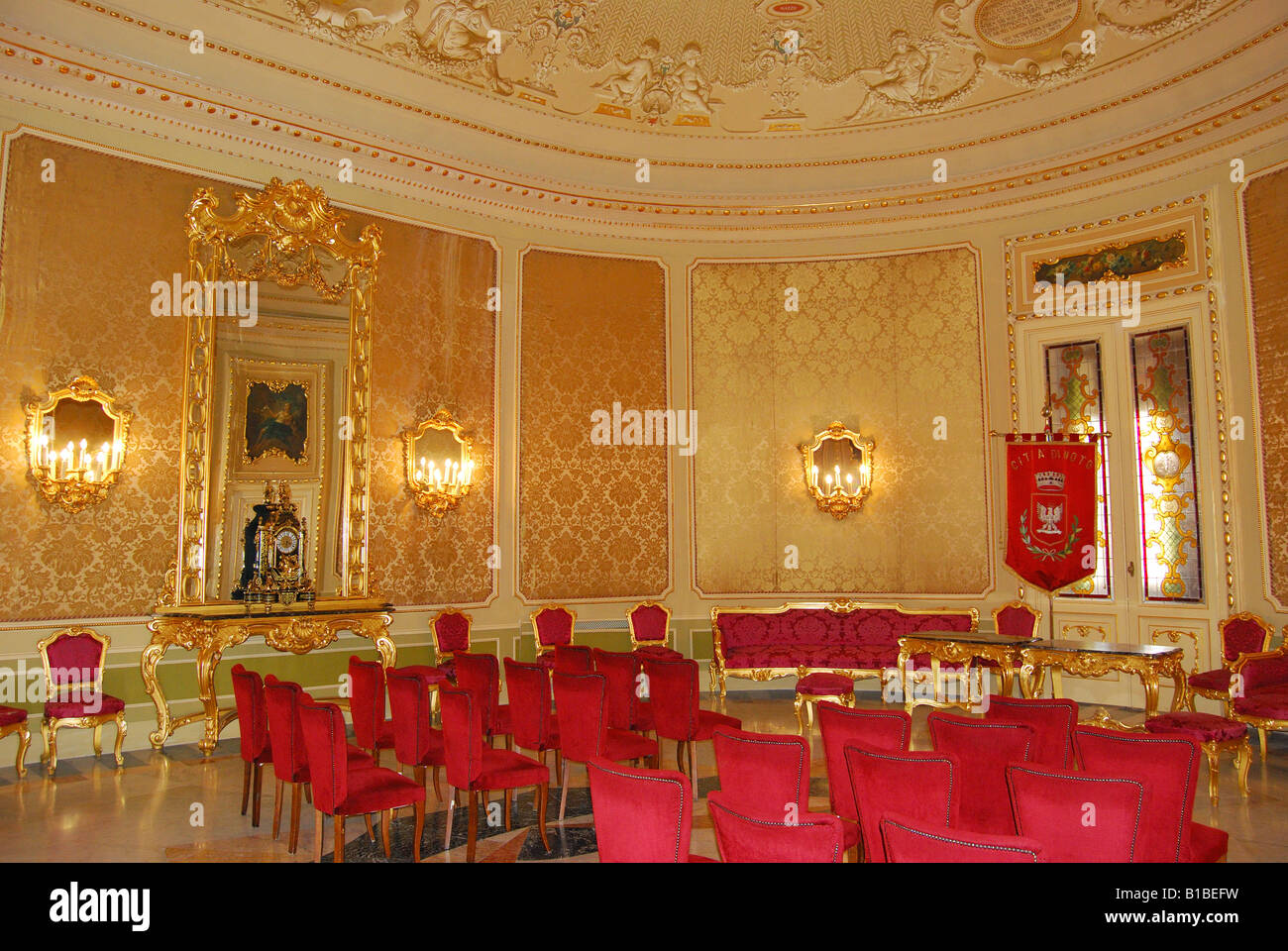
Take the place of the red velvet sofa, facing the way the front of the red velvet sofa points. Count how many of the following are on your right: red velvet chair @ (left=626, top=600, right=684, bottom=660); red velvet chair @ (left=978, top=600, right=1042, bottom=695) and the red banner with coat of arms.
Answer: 1

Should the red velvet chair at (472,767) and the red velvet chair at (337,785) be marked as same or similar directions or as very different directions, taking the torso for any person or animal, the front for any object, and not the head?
same or similar directions

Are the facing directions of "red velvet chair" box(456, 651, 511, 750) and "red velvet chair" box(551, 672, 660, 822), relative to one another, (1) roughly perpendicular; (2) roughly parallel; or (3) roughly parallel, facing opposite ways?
roughly parallel

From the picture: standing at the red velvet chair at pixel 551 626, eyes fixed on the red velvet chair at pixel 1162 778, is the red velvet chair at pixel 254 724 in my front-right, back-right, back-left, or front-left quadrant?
front-right

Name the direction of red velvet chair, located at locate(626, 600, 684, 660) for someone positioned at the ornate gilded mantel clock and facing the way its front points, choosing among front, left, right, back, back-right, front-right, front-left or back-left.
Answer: front-left

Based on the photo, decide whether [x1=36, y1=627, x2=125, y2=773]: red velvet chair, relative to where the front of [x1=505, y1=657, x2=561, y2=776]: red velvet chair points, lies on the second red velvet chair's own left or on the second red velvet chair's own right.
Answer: on the second red velvet chair's own left

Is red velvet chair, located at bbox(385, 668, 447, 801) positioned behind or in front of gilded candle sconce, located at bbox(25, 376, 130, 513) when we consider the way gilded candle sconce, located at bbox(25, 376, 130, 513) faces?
in front

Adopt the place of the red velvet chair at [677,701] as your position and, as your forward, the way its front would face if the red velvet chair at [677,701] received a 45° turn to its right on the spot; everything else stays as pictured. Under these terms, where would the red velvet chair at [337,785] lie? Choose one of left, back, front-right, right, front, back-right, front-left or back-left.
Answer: back-right

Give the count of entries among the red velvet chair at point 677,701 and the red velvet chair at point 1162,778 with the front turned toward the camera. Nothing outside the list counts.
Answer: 0

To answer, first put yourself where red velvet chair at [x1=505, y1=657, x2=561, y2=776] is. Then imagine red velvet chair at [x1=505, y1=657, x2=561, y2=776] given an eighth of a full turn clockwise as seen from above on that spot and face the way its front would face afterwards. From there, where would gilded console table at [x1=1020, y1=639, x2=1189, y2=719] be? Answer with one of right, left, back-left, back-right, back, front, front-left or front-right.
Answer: front

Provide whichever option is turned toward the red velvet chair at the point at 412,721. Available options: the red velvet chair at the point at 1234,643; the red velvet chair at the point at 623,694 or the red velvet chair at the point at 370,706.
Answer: the red velvet chair at the point at 1234,643

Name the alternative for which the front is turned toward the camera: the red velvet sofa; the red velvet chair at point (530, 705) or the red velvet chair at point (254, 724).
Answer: the red velvet sofa

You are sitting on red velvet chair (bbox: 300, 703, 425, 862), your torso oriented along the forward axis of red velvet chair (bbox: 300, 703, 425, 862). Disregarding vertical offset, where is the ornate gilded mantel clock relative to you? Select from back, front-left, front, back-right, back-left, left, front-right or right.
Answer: front-left

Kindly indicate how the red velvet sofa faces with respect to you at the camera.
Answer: facing the viewer

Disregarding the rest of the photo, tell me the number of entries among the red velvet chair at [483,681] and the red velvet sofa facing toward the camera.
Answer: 1

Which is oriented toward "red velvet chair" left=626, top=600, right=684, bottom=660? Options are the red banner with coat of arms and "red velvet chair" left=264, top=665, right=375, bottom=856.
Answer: "red velvet chair" left=264, top=665, right=375, bottom=856

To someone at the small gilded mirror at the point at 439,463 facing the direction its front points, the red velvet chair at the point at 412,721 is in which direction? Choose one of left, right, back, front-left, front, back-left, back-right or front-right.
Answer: front-right
